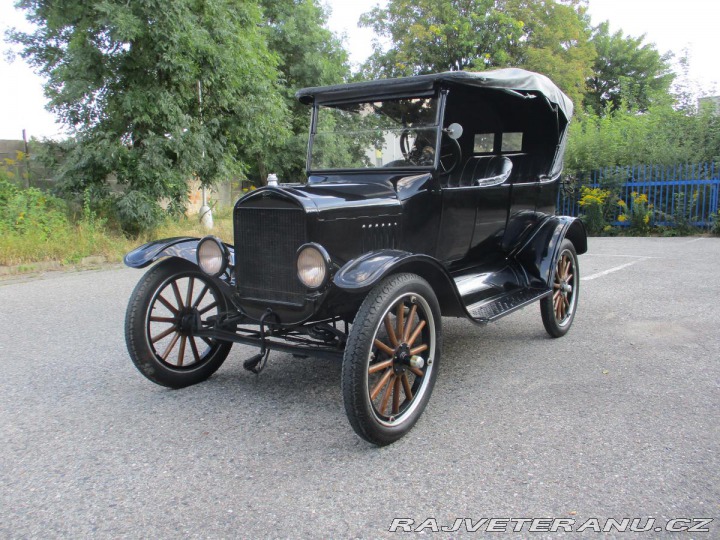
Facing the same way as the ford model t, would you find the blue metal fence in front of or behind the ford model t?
behind

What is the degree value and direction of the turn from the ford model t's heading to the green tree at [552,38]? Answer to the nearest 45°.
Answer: approximately 135° to its right

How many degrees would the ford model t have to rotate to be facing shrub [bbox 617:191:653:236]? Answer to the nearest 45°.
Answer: approximately 180°

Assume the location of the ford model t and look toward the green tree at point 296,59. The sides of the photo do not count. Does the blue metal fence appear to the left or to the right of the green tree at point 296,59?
right

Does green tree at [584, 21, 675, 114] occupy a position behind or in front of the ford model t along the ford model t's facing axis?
behind

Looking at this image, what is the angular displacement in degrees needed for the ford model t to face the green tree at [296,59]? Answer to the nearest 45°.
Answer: approximately 135° to its right

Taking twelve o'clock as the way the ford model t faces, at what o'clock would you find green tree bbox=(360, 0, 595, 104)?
The green tree is roughly at 5 o'clock from the ford model t.

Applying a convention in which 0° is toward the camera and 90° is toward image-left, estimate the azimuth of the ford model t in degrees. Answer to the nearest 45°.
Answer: approximately 45°
